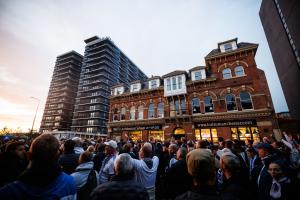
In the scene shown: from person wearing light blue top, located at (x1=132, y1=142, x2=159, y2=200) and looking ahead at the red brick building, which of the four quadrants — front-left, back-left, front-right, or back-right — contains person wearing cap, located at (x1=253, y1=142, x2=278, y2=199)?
front-right

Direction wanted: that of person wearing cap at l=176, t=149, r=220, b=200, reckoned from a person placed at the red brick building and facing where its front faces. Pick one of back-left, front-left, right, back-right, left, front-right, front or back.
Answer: front-left

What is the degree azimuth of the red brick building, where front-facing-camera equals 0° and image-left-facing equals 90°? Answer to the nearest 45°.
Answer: approximately 45°

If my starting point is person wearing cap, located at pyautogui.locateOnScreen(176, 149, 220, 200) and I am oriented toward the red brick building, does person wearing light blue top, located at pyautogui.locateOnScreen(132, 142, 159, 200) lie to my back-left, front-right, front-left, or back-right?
front-left

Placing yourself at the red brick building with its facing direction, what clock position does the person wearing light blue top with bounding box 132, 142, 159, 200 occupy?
The person wearing light blue top is roughly at 11 o'clock from the red brick building.

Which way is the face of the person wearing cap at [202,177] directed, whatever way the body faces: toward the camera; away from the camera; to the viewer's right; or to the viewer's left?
away from the camera

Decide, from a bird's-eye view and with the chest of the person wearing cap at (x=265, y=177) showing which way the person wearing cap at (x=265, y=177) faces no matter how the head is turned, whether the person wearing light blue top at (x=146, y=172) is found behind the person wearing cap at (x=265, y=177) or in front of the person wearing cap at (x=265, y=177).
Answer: in front

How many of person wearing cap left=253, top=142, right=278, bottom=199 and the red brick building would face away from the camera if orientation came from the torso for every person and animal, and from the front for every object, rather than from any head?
0
